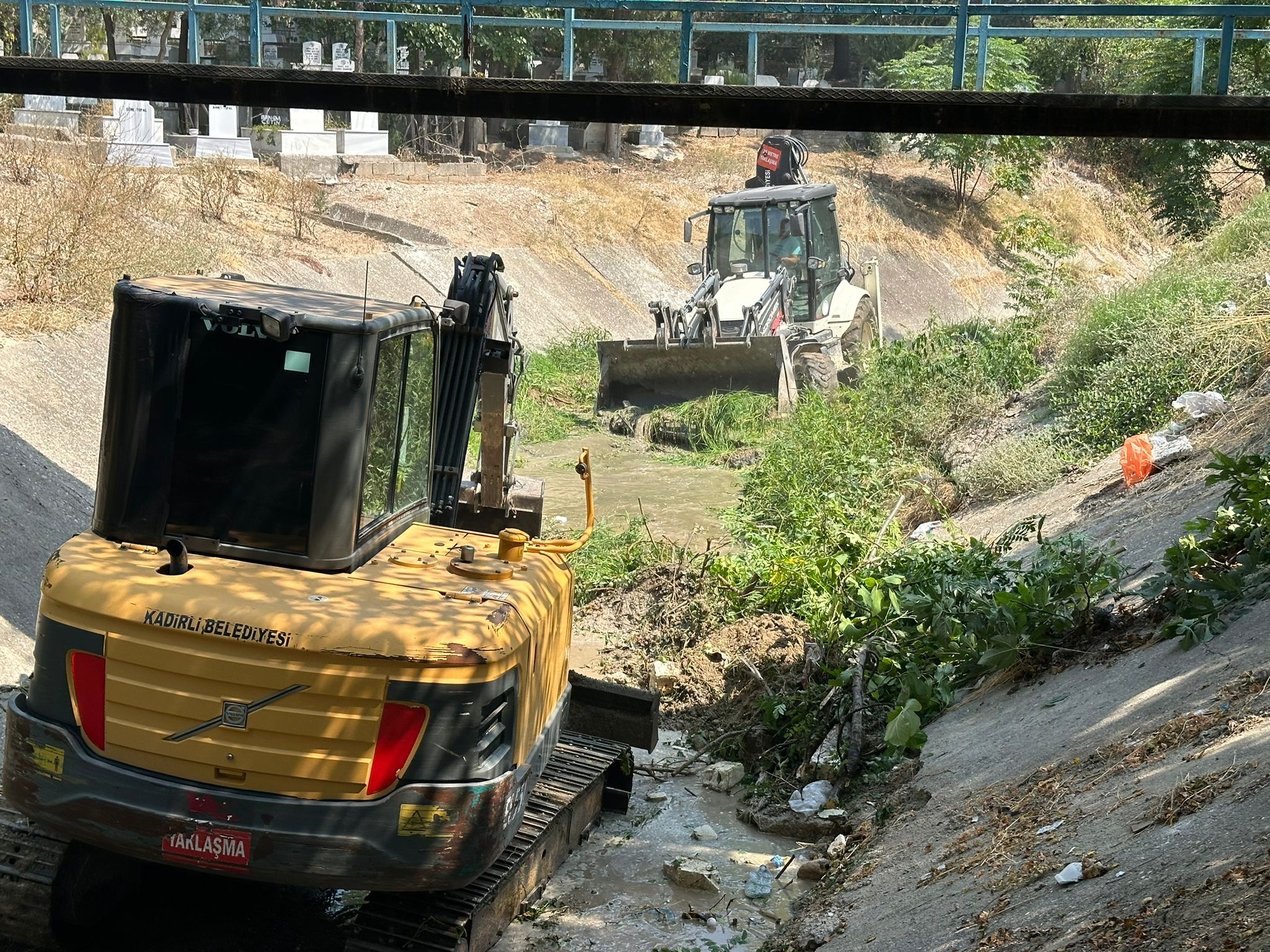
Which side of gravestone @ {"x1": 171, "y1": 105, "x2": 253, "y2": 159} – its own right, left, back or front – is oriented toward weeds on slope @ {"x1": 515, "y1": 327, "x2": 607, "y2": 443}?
front

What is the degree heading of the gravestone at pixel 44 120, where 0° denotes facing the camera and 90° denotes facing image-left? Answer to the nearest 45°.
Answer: approximately 0°

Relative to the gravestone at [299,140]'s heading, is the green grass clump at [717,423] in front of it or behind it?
in front

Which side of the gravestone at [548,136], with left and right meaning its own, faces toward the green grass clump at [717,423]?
front

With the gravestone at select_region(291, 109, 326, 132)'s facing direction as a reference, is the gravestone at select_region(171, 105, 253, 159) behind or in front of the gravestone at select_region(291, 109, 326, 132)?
in front

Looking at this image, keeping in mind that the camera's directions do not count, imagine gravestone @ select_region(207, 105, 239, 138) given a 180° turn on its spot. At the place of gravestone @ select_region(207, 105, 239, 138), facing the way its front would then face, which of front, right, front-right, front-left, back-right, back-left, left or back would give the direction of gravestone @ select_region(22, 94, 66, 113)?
left

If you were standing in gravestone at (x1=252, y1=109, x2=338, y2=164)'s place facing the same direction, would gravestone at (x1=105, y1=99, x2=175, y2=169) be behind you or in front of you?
in front
